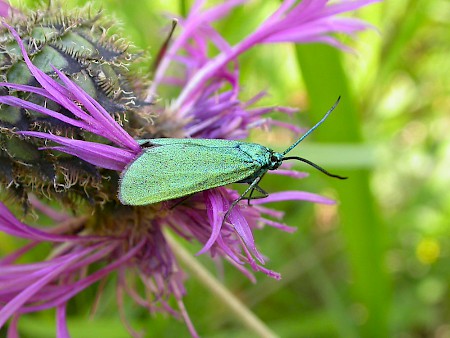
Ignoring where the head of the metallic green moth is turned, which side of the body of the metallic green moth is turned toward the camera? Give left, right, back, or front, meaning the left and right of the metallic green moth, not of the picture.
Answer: right
